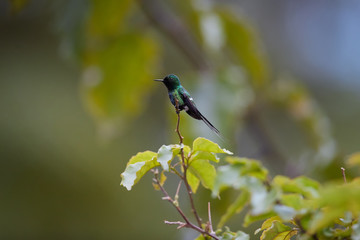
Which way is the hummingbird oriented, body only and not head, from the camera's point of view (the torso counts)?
to the viewer's left

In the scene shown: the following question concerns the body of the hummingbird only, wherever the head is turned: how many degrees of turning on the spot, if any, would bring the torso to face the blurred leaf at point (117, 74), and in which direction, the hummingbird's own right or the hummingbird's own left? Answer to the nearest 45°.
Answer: approximately 45° to the hummingbird's own right
